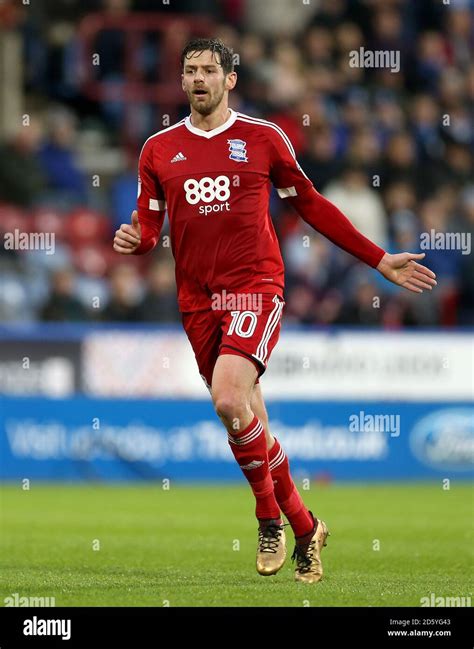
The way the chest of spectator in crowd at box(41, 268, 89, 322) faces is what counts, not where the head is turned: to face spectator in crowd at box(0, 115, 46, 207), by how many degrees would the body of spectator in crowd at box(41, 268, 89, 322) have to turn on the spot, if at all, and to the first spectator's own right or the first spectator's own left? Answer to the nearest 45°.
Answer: approximately 180°

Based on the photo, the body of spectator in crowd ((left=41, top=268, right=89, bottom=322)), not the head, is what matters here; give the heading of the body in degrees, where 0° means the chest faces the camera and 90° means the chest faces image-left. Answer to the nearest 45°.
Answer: approximately 0°

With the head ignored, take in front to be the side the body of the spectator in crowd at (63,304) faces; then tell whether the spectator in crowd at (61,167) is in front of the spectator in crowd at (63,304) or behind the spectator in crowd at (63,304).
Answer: behind

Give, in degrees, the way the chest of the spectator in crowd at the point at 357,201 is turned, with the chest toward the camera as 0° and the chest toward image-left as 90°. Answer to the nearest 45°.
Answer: approximately 0°

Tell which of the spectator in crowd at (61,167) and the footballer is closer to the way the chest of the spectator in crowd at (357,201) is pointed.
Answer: the footballer

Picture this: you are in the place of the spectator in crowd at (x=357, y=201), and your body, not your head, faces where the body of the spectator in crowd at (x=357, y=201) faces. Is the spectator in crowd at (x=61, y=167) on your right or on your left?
on your right

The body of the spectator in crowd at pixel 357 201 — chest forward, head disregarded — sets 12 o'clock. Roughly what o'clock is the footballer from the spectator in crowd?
The footballer is roughly at 12 o'clock from the spectator in crowd.

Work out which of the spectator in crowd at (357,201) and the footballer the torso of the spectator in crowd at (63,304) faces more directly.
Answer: the footballer
